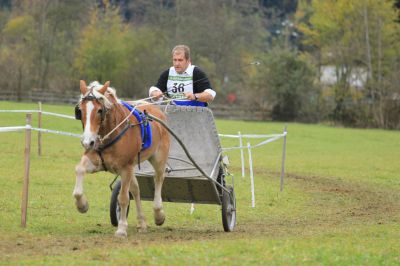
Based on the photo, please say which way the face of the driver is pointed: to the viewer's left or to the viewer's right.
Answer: to the viewer's left

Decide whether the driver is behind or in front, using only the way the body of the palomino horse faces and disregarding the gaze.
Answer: behind

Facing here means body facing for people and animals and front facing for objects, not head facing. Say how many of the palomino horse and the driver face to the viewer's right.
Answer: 0

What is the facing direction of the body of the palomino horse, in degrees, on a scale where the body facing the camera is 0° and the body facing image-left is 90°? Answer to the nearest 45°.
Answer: approximately 45°

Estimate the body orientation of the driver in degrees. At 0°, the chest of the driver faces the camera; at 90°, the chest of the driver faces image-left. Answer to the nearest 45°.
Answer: approximately 45°

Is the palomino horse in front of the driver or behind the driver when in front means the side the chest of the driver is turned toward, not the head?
in front

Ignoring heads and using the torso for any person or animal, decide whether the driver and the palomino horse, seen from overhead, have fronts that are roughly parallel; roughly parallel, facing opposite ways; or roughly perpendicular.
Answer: roughly parallel
